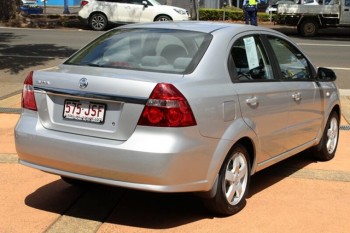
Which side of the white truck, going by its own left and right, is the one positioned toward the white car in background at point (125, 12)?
back

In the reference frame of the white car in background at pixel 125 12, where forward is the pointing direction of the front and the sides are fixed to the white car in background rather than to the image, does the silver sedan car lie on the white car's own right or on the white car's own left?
on the white car's own right

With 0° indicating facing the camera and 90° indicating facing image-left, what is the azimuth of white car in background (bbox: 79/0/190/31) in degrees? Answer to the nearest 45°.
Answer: approximately 270°

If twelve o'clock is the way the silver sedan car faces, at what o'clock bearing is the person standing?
The person standing is roughly at 11 o'clock from the silver sedan car.

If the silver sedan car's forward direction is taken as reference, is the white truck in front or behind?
in front

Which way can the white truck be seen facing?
to the viewer's right

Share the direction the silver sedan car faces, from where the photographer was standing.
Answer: facing away from the viewer and to the right of the viewer

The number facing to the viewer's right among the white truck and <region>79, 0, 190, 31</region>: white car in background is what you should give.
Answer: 2

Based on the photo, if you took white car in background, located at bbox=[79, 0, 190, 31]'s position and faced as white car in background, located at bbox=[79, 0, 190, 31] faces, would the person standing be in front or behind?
in front

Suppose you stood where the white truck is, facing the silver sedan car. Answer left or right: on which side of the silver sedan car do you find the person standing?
right

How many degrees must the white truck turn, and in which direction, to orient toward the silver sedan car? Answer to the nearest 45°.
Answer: approximately 90° to its right
